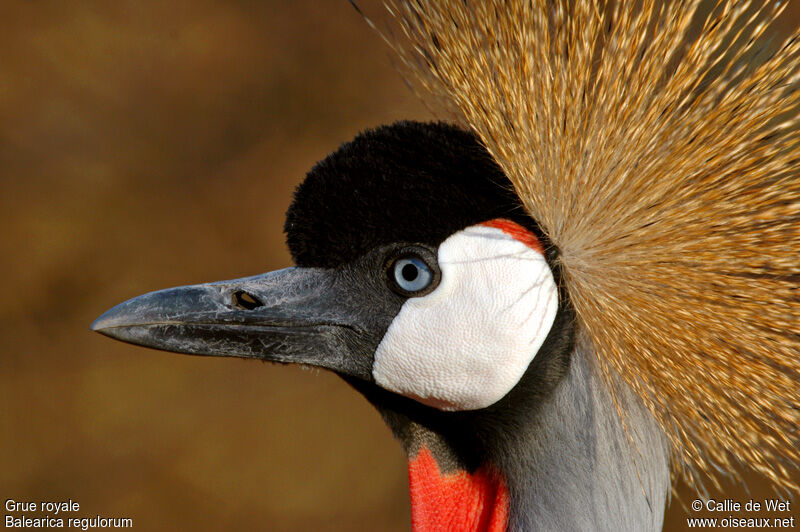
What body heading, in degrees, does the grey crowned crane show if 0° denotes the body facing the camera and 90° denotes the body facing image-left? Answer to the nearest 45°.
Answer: approximately 90°
